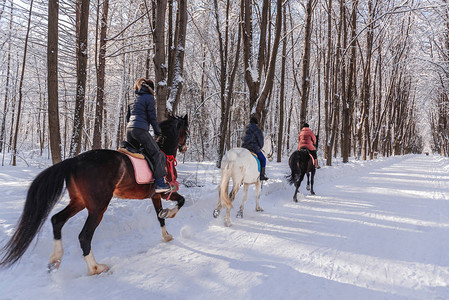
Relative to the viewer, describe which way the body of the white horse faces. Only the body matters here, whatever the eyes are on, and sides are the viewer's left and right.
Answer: facing away from the viewer and to the right of the viewer

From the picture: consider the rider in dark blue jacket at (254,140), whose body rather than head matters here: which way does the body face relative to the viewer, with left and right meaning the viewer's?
facing away from the viewer and to the right of the viewer

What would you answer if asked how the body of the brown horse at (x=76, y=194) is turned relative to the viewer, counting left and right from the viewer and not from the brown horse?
facing away from the viewer and to the right of the viewer

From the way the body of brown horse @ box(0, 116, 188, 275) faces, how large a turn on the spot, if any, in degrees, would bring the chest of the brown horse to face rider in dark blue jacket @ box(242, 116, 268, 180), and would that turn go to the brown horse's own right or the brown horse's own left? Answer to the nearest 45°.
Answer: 0° — it already faces them

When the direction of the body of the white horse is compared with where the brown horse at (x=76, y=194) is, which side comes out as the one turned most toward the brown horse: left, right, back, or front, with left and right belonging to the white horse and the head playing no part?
back

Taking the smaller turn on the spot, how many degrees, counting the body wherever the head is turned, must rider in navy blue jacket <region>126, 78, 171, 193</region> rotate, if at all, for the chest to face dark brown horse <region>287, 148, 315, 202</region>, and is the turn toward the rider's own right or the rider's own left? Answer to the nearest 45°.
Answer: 0° — they already face it

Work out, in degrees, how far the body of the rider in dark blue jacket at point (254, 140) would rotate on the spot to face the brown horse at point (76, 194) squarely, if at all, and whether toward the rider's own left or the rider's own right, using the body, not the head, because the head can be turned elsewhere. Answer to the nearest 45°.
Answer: approximately 180°

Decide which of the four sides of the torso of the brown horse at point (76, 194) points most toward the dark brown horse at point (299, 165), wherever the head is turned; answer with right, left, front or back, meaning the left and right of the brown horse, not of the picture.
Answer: front

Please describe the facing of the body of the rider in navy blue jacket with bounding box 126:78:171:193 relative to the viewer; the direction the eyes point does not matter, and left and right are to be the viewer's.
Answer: facing away from the viewer and to the right of the viewer

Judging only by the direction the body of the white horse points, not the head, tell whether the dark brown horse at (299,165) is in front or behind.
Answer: in front

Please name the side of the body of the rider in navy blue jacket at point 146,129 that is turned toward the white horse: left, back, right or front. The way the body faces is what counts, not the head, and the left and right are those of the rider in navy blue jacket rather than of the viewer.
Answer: front
